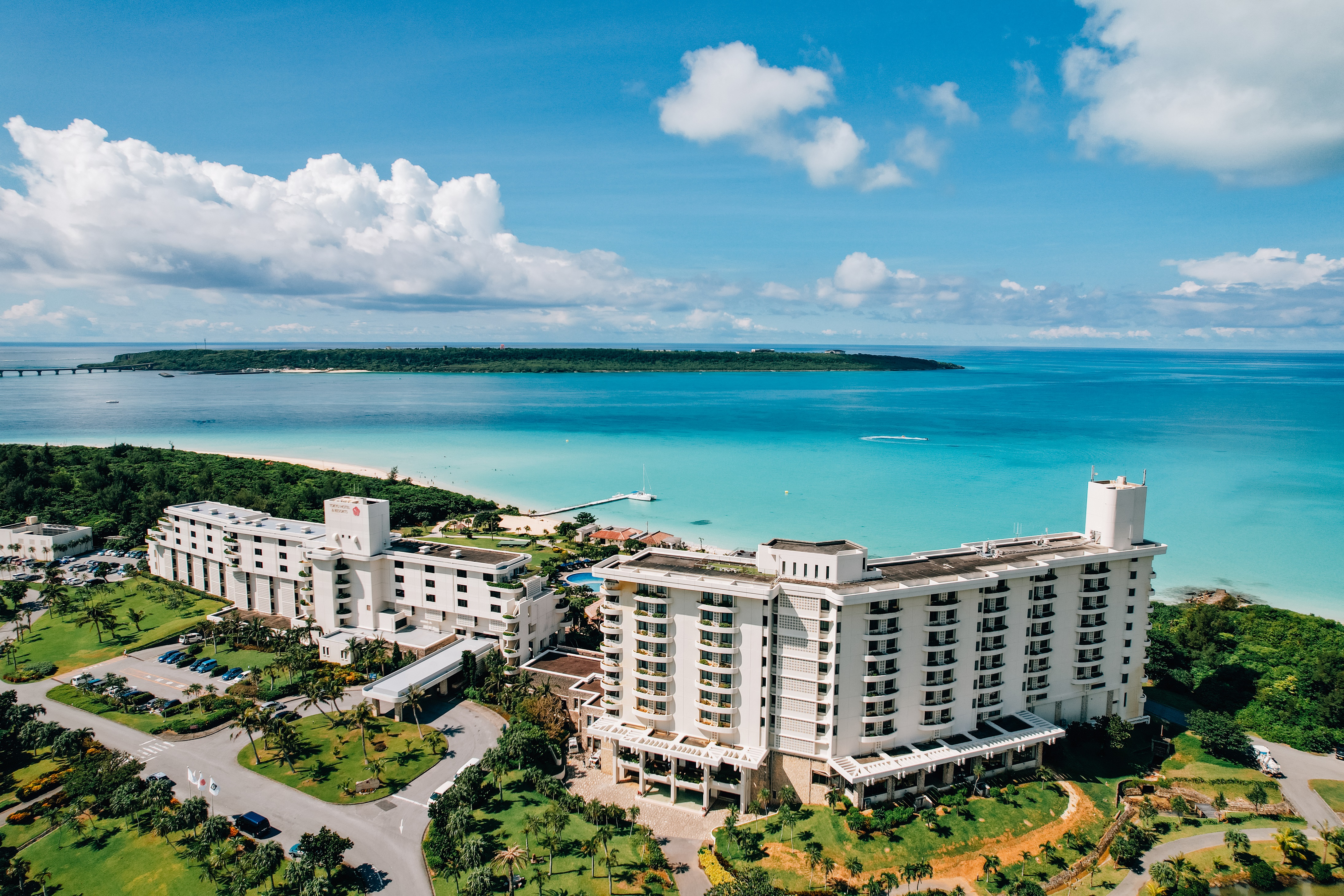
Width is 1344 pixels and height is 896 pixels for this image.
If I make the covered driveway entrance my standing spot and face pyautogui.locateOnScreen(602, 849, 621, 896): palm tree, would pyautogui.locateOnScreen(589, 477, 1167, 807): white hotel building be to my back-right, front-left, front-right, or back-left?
front-left

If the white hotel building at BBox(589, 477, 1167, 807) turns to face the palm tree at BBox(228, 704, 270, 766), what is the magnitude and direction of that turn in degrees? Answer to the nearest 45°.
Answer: approximately 90° to its right

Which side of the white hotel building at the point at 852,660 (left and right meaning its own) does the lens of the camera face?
front

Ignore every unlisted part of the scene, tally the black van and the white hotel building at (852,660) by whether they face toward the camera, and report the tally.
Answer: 1

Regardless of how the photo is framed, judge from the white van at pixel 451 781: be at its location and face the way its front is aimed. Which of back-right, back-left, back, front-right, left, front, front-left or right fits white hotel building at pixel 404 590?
back-right

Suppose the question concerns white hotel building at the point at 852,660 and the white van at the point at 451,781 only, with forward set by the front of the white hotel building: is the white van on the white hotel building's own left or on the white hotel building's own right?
on the white hotel building's own right

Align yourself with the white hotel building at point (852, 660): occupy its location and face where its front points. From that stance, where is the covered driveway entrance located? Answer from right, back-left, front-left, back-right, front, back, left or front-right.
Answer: right

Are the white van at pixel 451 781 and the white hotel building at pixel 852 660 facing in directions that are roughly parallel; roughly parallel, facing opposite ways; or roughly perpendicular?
roughly parallel

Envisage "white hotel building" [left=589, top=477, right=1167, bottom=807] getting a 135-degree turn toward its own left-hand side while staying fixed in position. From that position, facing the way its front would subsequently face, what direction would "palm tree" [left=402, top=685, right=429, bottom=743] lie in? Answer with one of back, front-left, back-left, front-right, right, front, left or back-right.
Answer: back-left
